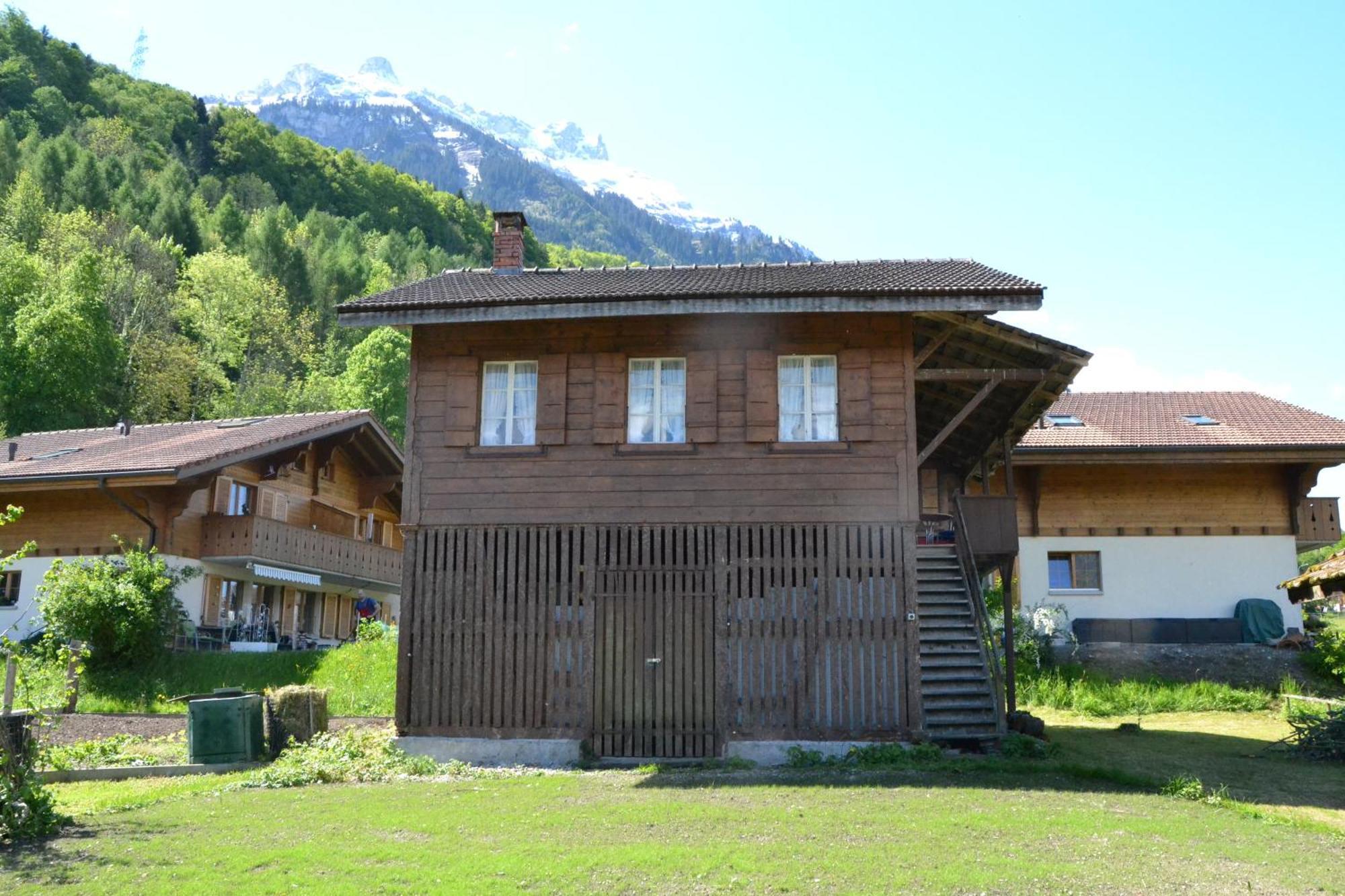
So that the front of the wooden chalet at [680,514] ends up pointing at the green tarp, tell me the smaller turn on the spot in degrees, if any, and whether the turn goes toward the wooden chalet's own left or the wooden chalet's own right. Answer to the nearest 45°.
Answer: approximately 135° to the wooden chalet's own left

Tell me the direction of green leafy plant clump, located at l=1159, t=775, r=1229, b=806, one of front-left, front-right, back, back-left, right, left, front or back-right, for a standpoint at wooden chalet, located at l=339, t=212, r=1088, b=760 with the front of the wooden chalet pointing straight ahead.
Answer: front-left

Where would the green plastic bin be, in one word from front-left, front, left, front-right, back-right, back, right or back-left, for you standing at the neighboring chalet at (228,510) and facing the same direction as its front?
front-right

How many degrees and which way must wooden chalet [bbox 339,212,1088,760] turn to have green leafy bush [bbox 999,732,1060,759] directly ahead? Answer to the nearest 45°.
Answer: approximately 90° to its left

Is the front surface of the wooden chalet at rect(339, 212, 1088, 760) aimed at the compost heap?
no

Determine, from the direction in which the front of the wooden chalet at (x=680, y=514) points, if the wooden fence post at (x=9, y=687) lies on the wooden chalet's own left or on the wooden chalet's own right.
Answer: on the wooden chalet's own right

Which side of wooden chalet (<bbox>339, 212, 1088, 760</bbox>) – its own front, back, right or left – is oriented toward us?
front

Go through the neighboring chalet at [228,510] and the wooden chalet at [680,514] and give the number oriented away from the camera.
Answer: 0

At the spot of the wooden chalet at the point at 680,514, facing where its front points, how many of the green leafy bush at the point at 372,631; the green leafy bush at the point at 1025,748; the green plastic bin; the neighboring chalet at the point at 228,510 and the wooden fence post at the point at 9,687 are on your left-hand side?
1

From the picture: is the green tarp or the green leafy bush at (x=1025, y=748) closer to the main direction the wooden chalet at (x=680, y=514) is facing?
the green leafy bush

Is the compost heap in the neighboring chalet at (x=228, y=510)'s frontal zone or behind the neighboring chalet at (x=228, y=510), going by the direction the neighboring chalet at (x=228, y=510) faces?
frontal zone

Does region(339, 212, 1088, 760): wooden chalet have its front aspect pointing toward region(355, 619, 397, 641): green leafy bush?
no

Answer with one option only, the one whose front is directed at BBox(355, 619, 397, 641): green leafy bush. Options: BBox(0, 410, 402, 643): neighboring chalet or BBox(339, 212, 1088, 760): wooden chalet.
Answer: the neighboring chalet

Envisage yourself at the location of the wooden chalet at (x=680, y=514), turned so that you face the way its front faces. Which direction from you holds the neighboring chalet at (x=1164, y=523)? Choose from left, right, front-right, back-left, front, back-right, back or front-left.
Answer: back-left

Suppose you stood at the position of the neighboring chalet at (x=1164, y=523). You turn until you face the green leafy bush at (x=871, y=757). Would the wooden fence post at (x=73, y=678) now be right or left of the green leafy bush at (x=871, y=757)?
right

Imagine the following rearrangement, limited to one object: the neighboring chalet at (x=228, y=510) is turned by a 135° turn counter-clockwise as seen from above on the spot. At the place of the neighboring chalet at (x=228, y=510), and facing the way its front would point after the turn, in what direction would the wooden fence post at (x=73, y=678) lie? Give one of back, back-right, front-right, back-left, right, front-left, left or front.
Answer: back

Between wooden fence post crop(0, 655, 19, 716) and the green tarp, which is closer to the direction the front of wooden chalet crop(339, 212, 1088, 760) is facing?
the wooden fence post
